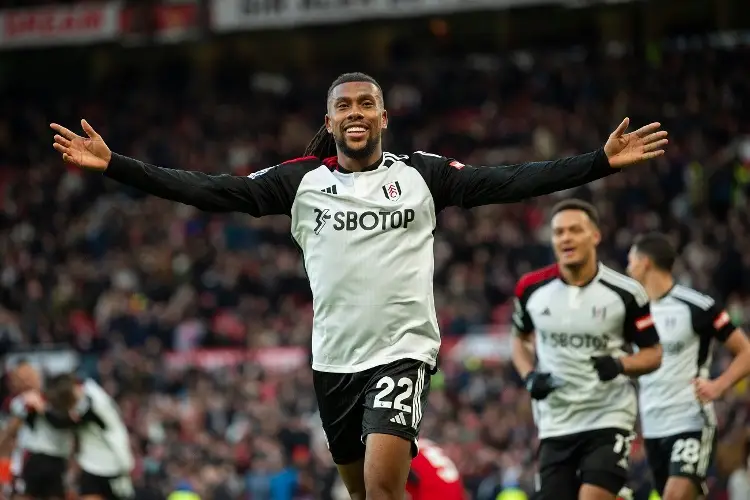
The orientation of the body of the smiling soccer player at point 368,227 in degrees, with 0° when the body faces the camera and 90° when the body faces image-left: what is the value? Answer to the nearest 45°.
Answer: approximately 0°

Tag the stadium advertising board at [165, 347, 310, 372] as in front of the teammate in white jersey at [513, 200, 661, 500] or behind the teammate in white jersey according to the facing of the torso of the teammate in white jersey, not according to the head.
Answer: behind

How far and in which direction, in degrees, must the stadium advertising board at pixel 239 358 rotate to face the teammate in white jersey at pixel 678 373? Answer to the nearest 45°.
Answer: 0° — it already faces them

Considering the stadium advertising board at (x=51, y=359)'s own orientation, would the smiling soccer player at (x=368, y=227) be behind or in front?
in front

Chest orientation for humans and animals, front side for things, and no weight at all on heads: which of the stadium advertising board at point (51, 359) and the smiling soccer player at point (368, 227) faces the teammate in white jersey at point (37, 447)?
the stadium advertising board

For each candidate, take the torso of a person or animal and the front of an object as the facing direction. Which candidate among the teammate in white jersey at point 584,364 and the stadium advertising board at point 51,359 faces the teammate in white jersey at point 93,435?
the stadium advertising board

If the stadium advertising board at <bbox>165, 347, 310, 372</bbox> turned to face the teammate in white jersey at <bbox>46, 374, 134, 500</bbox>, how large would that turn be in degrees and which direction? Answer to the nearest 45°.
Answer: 0° — it already faces them

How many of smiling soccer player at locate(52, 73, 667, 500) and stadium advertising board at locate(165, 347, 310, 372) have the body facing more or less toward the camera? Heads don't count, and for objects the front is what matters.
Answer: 2

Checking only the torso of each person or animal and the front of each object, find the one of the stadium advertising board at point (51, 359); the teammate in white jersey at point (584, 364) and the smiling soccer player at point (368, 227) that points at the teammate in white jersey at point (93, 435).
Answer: the stadium advertising board

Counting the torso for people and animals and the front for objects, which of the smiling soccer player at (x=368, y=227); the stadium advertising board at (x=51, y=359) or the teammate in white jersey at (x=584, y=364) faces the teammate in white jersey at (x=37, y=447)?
the stadium advertising board

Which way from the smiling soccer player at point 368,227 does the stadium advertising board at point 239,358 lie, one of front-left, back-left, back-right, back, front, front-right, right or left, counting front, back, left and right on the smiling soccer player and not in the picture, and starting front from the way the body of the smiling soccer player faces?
back
